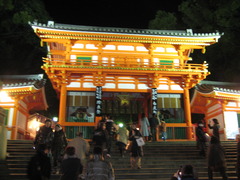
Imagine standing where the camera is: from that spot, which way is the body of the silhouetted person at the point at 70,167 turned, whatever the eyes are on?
away from the camera

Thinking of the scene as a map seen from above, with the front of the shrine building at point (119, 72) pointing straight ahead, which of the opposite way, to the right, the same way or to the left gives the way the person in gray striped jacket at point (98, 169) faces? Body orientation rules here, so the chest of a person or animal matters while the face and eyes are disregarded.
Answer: the opposite way

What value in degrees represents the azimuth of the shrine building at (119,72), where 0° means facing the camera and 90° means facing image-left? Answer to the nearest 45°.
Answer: approximately 0°

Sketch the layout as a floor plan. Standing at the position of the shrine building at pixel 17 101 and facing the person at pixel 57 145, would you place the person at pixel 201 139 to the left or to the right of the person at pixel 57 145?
left

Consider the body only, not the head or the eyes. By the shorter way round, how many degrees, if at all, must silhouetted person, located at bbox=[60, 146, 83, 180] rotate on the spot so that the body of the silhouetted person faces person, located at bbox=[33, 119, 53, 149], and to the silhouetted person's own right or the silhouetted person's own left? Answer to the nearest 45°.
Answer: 0° — they already face them

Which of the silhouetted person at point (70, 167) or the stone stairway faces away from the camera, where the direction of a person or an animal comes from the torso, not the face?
the silhouetted person

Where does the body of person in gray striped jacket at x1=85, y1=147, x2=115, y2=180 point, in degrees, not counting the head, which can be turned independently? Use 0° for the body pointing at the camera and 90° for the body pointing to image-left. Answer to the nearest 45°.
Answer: approximately 180°

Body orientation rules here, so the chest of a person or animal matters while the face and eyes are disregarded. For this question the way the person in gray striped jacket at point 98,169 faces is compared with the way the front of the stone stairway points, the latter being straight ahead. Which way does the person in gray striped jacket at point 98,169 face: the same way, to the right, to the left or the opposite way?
the opposite way

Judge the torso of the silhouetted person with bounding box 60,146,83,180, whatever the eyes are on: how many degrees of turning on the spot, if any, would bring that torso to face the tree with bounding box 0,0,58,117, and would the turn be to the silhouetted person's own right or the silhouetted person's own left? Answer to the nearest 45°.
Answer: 0° — they already face it

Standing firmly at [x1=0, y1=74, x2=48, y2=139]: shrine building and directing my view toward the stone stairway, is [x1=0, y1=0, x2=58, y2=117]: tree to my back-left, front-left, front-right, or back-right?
back-left
